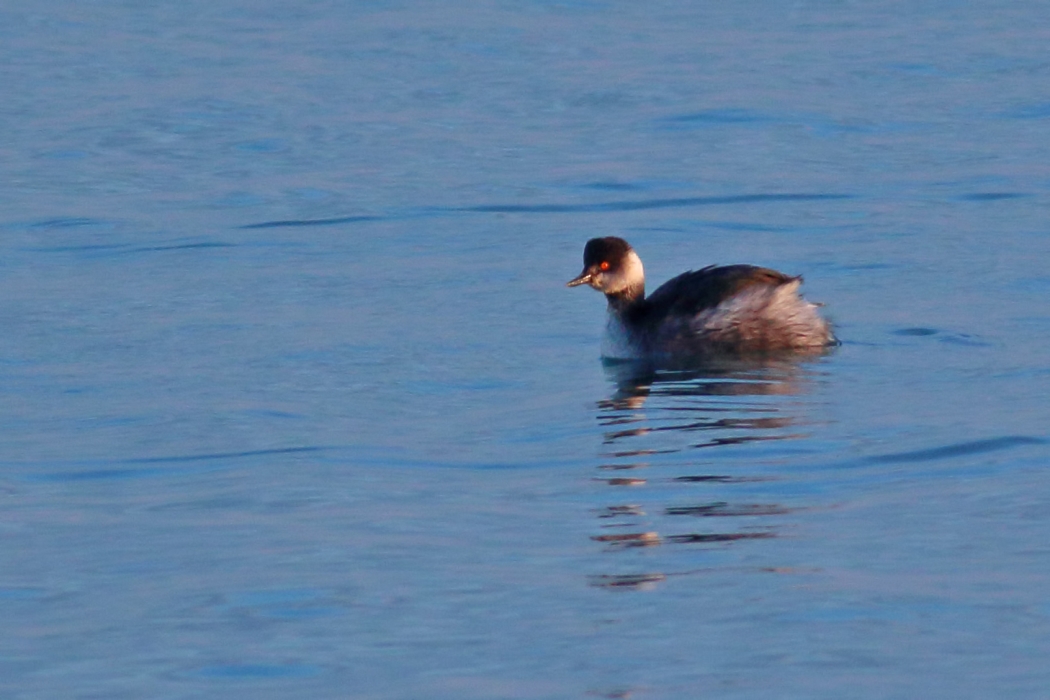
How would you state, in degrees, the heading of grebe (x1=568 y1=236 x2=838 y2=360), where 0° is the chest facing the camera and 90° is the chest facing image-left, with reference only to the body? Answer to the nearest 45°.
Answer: approximately 90°
